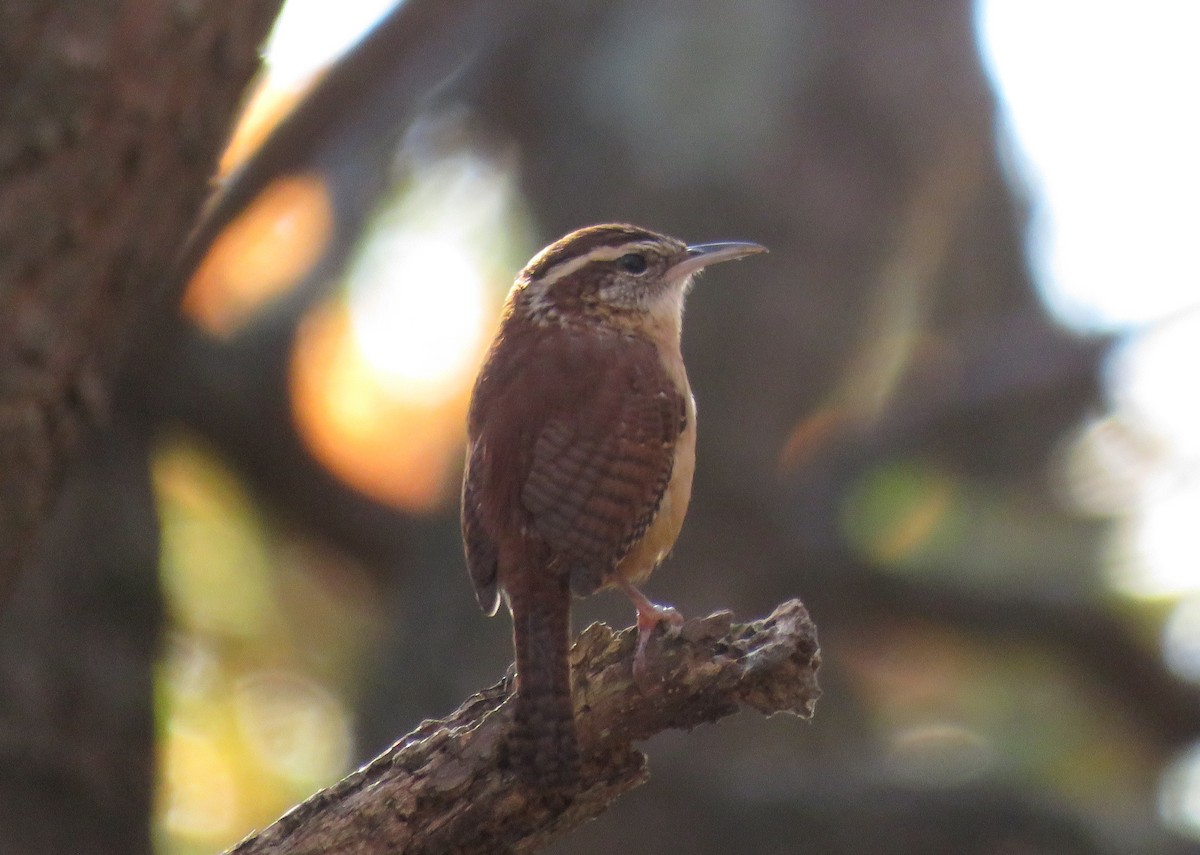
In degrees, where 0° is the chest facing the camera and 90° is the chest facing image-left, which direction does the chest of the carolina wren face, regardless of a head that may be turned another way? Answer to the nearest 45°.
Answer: approximately 225°

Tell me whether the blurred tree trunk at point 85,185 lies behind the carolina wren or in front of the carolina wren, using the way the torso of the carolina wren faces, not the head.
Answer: behind
